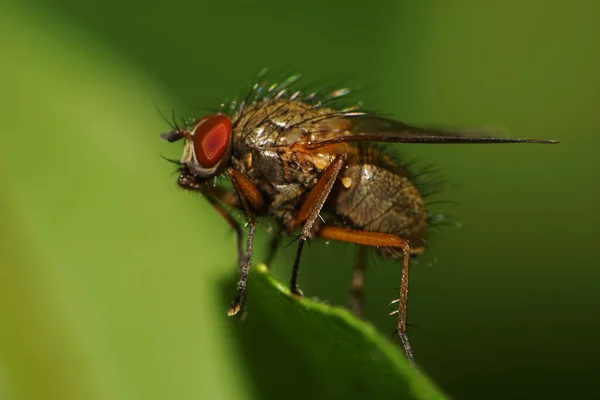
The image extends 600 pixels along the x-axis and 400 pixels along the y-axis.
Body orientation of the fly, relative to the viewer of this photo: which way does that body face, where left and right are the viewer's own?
facing to the left of the viewer
